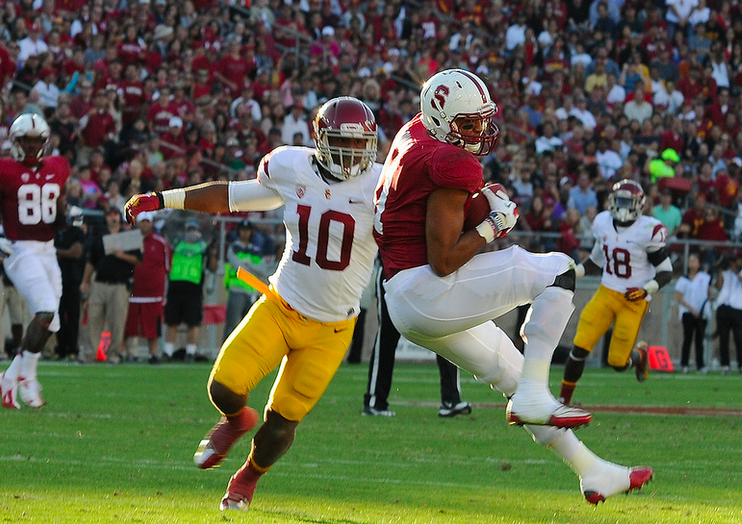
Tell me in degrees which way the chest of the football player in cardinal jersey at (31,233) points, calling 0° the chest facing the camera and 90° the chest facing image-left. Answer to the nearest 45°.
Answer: approximately 0°

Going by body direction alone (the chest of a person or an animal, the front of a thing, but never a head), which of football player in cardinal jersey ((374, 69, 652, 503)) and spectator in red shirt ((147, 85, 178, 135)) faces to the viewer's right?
the football player in cardinal jersey

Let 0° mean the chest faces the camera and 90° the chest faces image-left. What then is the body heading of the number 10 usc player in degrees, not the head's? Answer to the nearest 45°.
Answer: approximately 0°

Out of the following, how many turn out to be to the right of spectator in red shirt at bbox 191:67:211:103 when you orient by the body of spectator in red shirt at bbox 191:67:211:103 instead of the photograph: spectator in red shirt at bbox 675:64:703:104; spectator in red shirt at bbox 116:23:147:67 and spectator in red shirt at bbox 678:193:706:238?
1

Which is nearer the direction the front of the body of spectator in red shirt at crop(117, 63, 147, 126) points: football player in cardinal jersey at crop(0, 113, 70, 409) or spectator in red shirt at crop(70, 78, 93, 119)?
the football player in cardinal jersey

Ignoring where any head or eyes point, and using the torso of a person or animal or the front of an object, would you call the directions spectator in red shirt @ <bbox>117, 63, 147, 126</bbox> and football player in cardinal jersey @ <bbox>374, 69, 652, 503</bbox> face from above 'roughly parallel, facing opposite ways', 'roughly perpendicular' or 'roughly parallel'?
roughly perpendicular

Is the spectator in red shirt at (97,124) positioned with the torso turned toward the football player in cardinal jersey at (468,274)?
yes

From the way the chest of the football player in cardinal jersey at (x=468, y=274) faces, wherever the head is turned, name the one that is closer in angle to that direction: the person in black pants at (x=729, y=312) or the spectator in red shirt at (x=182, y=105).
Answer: the person in black pants

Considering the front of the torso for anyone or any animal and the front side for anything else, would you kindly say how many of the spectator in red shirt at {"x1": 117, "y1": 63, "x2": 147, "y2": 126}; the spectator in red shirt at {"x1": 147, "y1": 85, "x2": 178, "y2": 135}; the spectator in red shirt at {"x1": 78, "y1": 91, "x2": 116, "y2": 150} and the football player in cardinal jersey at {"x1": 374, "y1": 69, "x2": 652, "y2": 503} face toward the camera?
3

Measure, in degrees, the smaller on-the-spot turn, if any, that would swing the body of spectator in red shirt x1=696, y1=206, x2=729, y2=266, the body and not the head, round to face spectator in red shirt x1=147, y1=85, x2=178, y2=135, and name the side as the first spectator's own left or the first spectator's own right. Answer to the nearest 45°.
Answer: approximately 45° to the first spectator's own right
